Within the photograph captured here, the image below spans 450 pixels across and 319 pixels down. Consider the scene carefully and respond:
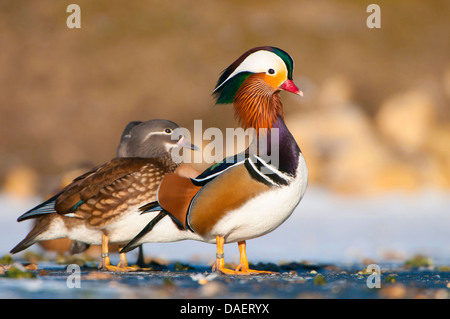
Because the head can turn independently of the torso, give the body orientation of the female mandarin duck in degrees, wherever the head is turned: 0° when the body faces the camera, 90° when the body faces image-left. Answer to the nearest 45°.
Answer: approximately 270°

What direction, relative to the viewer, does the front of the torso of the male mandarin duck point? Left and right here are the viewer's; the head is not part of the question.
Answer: facing to the right of the viewer
